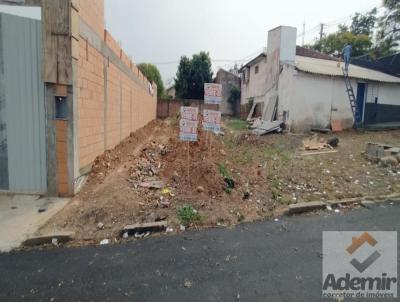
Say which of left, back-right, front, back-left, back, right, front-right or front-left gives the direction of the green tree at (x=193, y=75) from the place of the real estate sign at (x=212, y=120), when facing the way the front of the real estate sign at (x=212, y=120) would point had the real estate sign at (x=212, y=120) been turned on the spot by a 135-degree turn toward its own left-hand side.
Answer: front-left

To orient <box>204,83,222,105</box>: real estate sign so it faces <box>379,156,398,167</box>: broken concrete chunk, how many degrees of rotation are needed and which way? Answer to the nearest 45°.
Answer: approximately 90° to its left

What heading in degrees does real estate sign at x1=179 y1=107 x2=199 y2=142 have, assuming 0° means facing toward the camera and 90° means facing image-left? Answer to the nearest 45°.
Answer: approximately 0°

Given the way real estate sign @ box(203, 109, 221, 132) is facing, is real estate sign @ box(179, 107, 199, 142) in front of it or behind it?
in front

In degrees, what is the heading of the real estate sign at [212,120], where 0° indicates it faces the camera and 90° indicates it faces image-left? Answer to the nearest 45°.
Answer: approximately 0°

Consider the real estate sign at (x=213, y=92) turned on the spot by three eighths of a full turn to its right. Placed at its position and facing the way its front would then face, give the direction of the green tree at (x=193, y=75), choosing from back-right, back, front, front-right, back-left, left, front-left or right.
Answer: front-right

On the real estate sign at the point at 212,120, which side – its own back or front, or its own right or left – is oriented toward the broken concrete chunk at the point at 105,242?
front

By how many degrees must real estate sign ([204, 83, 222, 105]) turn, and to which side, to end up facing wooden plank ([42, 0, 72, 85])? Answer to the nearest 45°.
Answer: approximately 45° to its right

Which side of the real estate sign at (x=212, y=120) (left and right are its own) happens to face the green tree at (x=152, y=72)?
back

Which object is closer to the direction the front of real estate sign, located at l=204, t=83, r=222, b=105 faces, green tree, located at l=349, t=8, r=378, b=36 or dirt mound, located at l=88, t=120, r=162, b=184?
the dirt mound

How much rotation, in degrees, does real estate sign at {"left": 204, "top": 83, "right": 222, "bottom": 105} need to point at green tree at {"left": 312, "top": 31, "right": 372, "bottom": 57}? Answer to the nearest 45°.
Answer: approximately 135° to its left

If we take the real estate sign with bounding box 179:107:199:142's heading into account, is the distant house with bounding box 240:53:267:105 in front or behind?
behind

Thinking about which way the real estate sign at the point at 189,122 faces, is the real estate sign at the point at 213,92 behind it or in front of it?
behind
